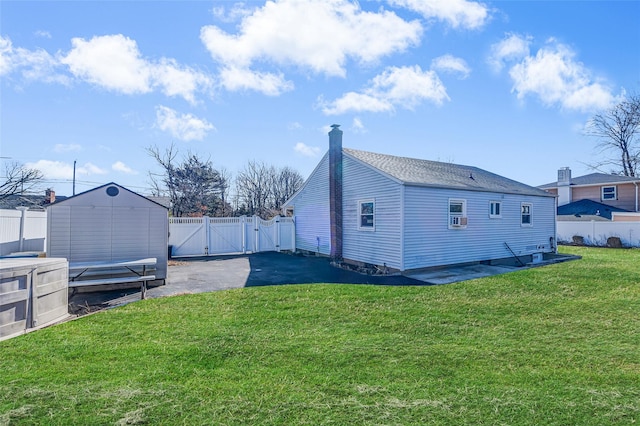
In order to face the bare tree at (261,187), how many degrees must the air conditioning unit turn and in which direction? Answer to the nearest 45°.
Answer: approximately 180°

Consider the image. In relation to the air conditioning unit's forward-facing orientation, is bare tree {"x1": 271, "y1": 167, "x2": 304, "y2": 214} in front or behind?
behind

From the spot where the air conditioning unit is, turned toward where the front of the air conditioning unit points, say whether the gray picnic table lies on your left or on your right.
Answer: on your right

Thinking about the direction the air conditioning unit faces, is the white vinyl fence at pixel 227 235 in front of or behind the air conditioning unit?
behind

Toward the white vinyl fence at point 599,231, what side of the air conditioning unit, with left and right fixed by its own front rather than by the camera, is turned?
left

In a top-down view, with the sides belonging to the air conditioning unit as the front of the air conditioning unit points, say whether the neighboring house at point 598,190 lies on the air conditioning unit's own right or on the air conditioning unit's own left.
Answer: on the air conditioning unit's own left

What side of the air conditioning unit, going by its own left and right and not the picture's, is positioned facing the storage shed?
right

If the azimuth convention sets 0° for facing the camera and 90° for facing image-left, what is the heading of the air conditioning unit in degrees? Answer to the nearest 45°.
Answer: approximately 315°

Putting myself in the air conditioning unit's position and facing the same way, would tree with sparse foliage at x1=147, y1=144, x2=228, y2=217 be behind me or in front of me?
behind
